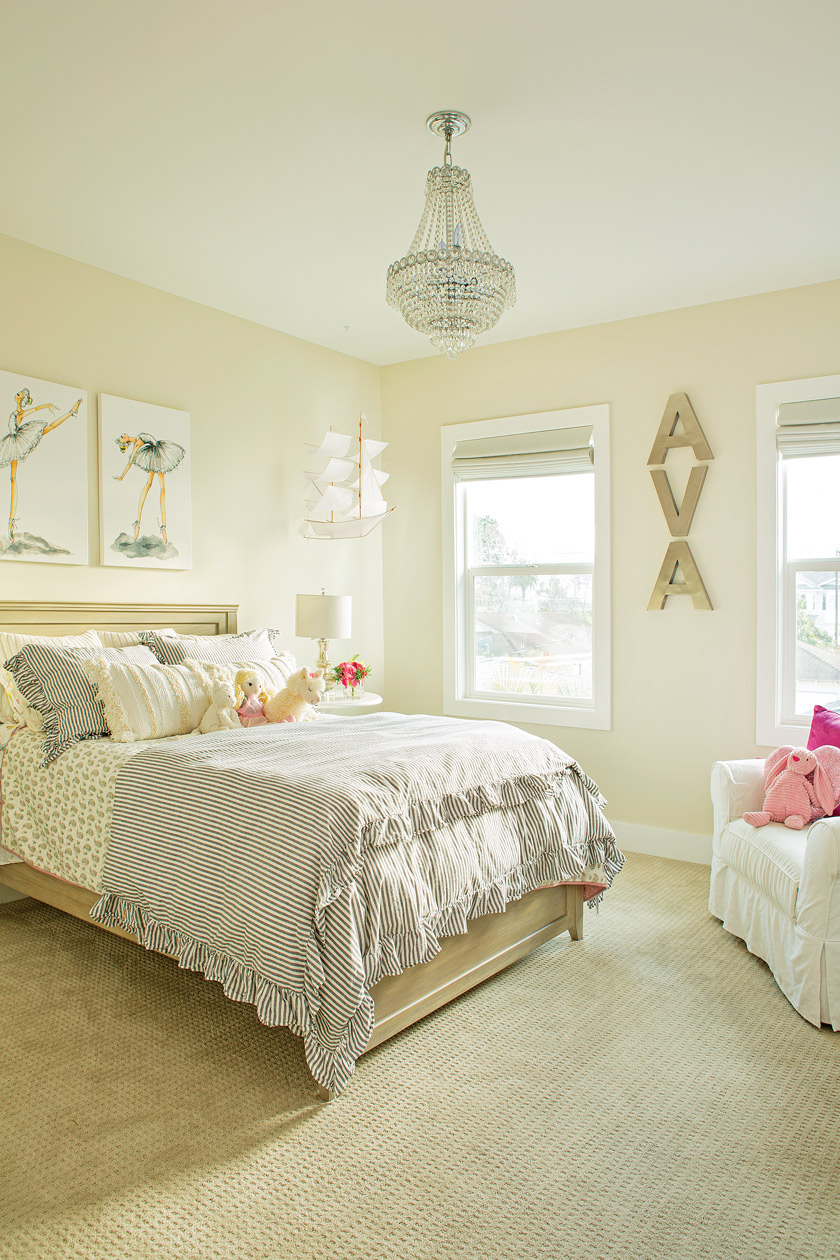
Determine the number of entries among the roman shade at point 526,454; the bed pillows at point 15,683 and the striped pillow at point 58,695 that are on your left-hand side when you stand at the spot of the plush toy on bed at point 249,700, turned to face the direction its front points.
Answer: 1

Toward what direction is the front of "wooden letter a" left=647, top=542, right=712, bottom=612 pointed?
toward the camera

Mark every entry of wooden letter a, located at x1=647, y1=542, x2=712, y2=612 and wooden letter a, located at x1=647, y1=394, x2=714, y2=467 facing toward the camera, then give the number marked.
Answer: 2

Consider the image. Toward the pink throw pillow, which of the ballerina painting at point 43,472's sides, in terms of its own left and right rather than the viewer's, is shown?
front

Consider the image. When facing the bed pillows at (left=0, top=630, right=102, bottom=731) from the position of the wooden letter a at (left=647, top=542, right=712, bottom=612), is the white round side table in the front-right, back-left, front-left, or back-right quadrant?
front-right

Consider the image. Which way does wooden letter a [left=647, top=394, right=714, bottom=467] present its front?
toward the camera

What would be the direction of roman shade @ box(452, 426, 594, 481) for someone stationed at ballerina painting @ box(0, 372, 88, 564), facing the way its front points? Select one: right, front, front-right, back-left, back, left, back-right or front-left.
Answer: front-left

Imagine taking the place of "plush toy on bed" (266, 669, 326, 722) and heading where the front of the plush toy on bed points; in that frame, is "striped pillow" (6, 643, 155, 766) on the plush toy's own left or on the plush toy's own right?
on the plush toy's own right

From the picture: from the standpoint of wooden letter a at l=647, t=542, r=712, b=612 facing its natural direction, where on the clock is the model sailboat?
The model sailboat is roughly at 3 o'clock from the wooden letter a.

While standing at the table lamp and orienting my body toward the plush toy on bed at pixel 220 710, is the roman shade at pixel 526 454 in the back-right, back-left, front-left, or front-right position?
back-left
